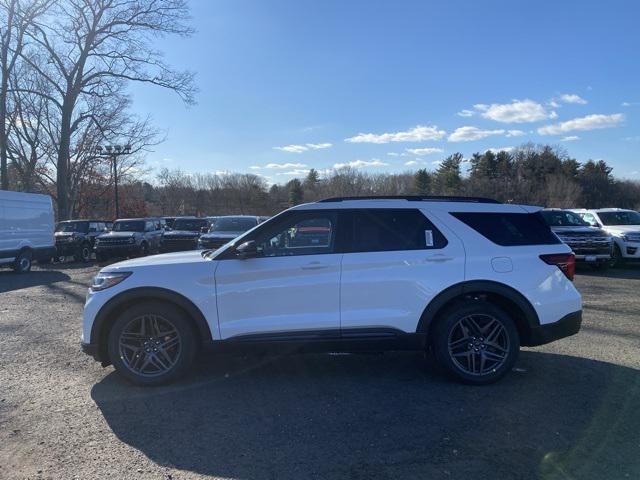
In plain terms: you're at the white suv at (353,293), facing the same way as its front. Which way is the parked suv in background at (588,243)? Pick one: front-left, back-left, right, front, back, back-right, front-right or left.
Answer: back-right

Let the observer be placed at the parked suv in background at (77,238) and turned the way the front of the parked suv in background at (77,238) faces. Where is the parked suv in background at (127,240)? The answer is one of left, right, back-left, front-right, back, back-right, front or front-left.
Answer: left

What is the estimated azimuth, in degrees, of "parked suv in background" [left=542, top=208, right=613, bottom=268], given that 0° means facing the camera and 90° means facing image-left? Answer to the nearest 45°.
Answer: approximately 315°

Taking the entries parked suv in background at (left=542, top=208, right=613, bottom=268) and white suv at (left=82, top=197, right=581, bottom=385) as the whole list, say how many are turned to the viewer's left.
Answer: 1

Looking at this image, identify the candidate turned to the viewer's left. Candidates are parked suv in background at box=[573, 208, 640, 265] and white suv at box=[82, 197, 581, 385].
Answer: the white suv

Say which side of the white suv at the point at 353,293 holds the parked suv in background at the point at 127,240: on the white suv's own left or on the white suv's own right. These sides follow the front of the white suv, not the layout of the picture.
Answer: on the white suv's own right

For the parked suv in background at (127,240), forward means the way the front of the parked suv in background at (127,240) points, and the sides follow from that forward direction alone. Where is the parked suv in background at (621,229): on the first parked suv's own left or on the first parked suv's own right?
on the first parked suv's own left

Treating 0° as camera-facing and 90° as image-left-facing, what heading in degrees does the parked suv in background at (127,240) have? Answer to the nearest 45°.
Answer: approximately 45°

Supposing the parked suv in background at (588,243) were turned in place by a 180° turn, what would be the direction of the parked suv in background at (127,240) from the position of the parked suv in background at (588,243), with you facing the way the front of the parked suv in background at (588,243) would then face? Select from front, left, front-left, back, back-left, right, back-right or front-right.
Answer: front-left

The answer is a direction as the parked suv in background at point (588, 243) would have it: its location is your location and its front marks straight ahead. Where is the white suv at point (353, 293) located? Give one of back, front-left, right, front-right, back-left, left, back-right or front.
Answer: front-right

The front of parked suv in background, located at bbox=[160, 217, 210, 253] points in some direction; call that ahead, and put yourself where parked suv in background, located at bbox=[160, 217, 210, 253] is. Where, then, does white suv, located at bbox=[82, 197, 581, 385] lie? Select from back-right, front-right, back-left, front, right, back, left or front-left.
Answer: front-left

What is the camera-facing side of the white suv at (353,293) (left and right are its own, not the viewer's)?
left

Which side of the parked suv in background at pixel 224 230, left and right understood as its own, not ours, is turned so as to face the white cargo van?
right

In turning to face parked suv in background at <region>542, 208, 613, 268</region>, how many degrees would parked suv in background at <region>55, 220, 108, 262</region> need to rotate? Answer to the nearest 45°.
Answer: approximately 90° to its left
